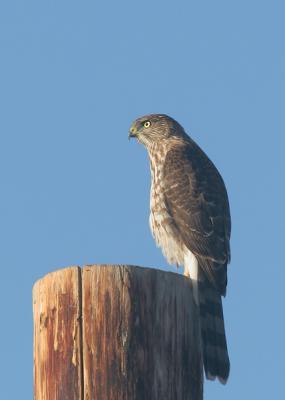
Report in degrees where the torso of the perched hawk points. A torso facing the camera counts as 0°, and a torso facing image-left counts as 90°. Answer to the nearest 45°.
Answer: approximately 90°
